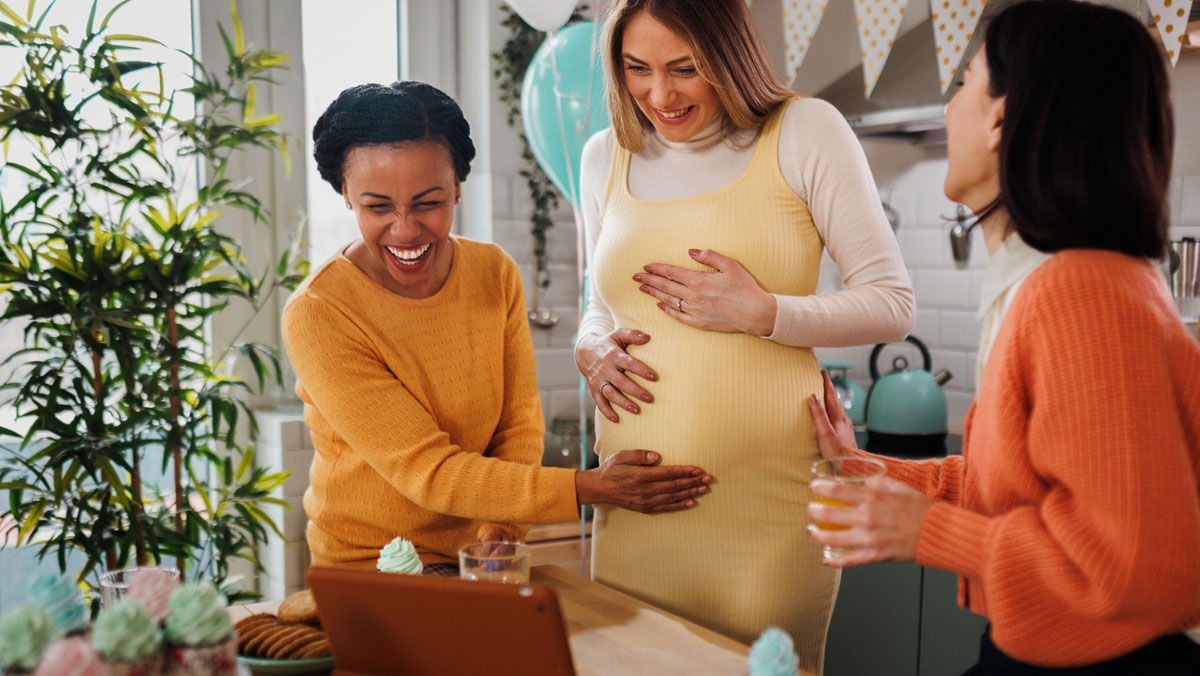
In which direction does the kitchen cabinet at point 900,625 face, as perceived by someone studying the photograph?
facing the viewer

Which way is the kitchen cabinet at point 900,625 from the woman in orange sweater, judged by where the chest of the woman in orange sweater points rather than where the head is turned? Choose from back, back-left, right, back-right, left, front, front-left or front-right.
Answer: front-right

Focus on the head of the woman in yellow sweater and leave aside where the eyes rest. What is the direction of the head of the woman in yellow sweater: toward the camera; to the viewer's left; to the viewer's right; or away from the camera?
toward the camera

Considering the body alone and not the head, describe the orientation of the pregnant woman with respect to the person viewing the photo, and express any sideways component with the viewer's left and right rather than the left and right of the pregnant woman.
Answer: facing the viewer and to the left of the viewer

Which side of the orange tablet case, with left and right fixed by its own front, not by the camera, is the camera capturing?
back

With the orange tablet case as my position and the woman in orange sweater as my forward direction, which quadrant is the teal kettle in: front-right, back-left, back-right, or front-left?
front-left

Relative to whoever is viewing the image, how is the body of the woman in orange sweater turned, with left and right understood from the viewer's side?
facing away from the viewer and to the left of the viewer

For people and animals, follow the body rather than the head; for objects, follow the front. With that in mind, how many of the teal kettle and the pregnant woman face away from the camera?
0

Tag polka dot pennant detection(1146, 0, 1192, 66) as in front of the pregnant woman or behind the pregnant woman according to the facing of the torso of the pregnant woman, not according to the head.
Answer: behind

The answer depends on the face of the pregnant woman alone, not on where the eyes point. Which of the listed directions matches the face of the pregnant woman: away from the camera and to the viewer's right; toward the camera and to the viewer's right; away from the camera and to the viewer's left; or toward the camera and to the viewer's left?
toward the camera and to the viewer's left

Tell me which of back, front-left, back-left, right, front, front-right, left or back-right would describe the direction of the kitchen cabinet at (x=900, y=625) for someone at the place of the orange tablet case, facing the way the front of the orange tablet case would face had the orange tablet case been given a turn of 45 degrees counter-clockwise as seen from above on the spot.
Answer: right
